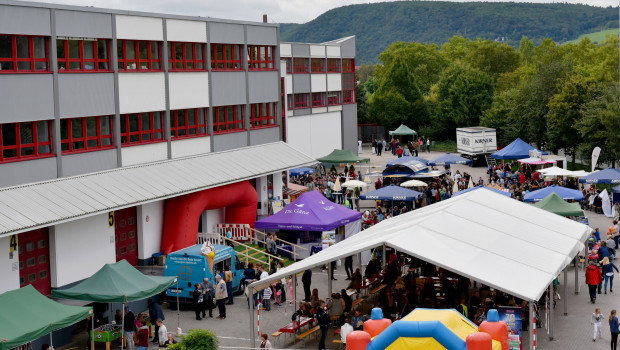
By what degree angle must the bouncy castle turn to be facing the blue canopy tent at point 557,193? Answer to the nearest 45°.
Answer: approximately 180°

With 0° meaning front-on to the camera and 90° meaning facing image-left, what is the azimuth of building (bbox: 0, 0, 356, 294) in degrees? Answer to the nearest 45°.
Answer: approximately 315°

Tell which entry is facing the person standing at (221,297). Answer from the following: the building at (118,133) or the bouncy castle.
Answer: the building

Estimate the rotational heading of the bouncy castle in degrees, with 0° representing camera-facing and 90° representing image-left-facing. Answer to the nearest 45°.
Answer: approximately 0°

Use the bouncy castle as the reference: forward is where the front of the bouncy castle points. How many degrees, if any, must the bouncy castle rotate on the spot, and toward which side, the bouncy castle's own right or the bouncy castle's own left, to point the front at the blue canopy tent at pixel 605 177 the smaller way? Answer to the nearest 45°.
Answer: approximately 180°

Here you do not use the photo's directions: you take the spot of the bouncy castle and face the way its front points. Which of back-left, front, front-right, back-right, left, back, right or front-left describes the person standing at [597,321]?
back-left
